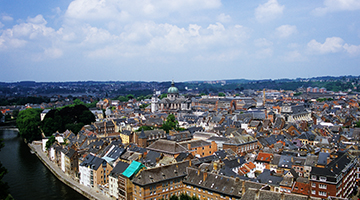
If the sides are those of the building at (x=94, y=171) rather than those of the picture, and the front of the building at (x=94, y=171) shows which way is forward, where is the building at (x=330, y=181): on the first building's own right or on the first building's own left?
on the first building's own left

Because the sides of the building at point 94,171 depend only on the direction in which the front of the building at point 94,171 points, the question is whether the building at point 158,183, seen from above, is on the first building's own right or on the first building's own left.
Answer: on the first building's own left

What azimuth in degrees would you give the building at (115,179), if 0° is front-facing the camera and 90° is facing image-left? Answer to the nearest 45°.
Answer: approximately 45°

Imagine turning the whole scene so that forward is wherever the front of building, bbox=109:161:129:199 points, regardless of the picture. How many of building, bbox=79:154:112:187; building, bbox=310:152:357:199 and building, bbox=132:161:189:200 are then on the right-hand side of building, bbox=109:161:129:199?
1

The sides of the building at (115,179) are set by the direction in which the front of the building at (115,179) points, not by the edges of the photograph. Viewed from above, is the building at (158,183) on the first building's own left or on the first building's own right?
on the first building's own left

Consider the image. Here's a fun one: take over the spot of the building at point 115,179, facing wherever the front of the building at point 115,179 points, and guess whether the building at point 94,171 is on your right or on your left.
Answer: on your right

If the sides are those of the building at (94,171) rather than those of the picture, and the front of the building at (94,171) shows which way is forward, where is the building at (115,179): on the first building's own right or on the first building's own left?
on the first building's own left

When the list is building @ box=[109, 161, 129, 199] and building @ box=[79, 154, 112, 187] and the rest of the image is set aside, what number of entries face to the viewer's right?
0

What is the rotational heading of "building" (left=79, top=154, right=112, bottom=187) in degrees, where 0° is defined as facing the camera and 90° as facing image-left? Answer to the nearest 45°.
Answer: approximately 45°

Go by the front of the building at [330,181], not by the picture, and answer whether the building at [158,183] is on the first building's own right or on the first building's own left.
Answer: on the first building's own right
